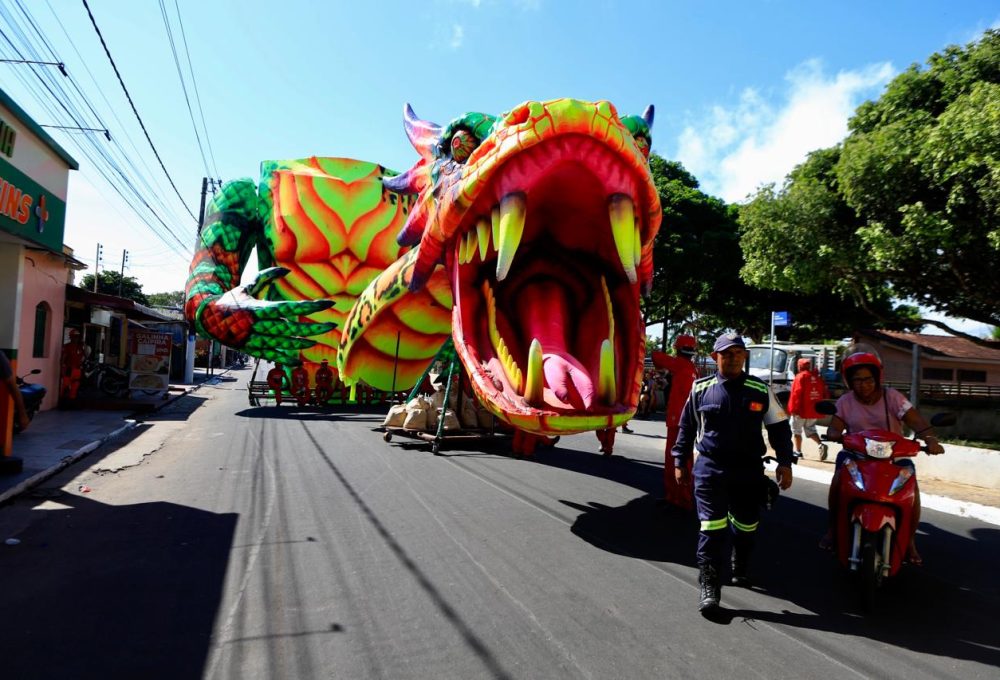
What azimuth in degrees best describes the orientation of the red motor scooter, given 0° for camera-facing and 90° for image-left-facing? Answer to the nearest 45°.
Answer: approximately 0°

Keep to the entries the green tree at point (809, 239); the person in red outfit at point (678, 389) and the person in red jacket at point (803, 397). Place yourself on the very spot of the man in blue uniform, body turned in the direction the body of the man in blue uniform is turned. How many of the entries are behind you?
3

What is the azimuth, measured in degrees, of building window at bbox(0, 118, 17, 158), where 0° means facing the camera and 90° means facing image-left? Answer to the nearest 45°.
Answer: approximately 315°

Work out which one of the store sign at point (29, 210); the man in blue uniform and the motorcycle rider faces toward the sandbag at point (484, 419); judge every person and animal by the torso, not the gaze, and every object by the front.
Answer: the store sign

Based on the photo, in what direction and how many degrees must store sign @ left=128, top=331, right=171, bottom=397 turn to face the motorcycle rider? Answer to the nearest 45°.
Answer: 0° — it already faces them

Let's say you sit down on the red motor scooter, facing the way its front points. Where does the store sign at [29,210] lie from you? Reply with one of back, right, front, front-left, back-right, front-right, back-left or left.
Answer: right

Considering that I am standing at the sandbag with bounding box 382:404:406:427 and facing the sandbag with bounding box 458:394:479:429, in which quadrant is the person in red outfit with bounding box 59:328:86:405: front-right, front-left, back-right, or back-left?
back-left

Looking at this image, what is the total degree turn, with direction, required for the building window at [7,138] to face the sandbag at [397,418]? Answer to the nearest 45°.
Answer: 0° — it already faces it

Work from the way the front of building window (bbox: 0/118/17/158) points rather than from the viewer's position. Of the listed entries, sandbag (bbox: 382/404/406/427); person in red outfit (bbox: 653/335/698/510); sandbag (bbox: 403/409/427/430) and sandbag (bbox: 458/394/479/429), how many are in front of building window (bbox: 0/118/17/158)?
4

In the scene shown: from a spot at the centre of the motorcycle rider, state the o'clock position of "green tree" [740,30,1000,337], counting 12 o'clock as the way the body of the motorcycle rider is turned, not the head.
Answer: The green tree is roughly at 6 o'clock from the motorcycle rider.

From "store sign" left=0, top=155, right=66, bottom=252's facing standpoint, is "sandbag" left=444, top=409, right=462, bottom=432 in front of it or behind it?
in front

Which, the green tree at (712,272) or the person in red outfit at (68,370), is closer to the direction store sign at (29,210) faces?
the green tree

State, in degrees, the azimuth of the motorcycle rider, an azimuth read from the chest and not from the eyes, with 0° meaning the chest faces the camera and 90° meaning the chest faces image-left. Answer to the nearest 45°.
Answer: approximately 0°

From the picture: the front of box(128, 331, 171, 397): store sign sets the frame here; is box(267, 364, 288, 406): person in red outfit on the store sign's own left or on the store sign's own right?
on the store sign's own left
